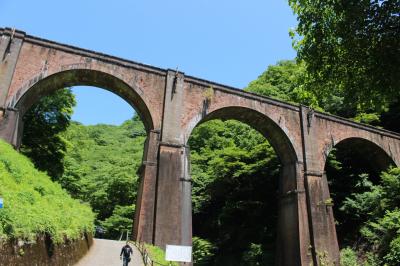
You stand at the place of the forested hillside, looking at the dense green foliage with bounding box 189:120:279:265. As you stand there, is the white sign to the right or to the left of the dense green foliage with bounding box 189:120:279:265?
right

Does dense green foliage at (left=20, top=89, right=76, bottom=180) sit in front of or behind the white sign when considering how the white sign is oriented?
behind

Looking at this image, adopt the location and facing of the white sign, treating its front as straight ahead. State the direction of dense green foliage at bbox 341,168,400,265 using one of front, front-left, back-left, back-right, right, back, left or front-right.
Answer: back-left

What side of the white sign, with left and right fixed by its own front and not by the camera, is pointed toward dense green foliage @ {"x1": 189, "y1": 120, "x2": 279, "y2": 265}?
back

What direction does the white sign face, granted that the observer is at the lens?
facing the viewer

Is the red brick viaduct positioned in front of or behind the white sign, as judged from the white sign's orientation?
behind
